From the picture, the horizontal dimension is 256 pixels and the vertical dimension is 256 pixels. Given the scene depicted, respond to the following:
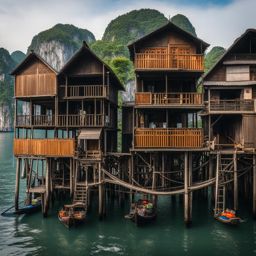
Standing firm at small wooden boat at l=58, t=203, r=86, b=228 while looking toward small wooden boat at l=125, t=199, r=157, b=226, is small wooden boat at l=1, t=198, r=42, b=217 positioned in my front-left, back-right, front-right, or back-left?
back-left

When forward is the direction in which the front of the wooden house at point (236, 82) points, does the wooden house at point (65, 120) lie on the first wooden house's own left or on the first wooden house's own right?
on the first wooden house's own right

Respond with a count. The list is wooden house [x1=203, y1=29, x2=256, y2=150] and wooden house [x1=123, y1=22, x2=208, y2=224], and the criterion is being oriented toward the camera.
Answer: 2

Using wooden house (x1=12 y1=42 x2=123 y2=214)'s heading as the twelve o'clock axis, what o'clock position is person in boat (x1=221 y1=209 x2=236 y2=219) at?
The person in boat is roughly at 10 o'clock from the wooden house.

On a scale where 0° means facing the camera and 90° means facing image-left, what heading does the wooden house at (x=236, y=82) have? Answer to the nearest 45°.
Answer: approximately 0°

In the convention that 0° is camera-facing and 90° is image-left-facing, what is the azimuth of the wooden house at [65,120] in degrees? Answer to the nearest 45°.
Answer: approximately 0°
